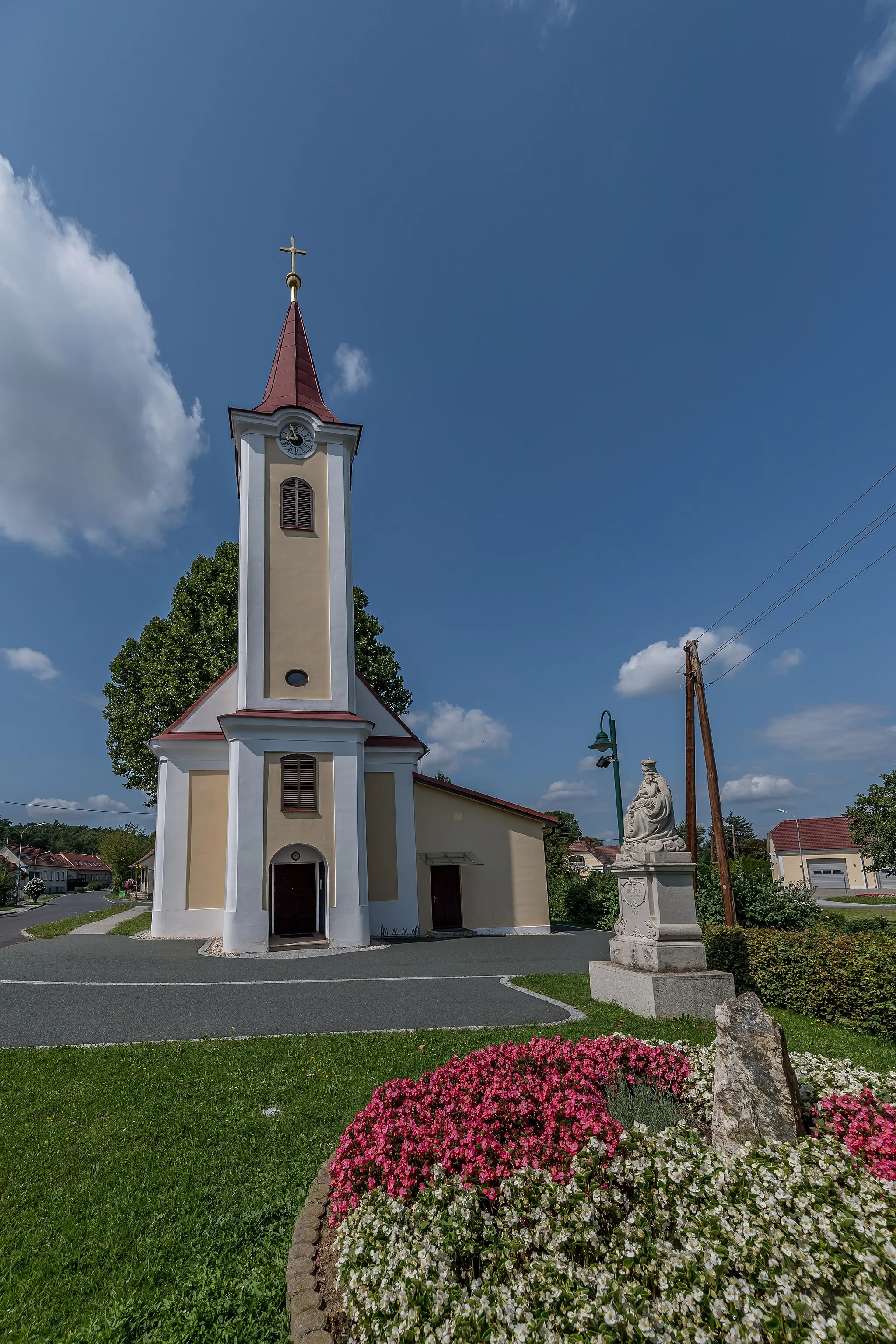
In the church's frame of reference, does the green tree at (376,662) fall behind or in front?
behind

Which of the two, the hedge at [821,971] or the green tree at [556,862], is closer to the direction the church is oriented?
the hedge

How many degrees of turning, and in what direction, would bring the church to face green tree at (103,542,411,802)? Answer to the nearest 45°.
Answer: approximately 135° to its right

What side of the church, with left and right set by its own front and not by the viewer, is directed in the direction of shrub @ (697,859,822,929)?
left

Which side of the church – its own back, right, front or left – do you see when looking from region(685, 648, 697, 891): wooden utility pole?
left

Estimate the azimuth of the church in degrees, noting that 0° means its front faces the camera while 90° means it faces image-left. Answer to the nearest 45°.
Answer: approximately 0°

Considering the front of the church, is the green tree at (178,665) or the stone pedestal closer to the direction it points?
the stone pedestal

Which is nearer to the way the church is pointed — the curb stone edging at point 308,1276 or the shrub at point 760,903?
the curb stone edging

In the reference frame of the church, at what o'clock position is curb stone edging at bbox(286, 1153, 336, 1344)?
The curb stone edging is roughly at 12 o'clock from the church.
